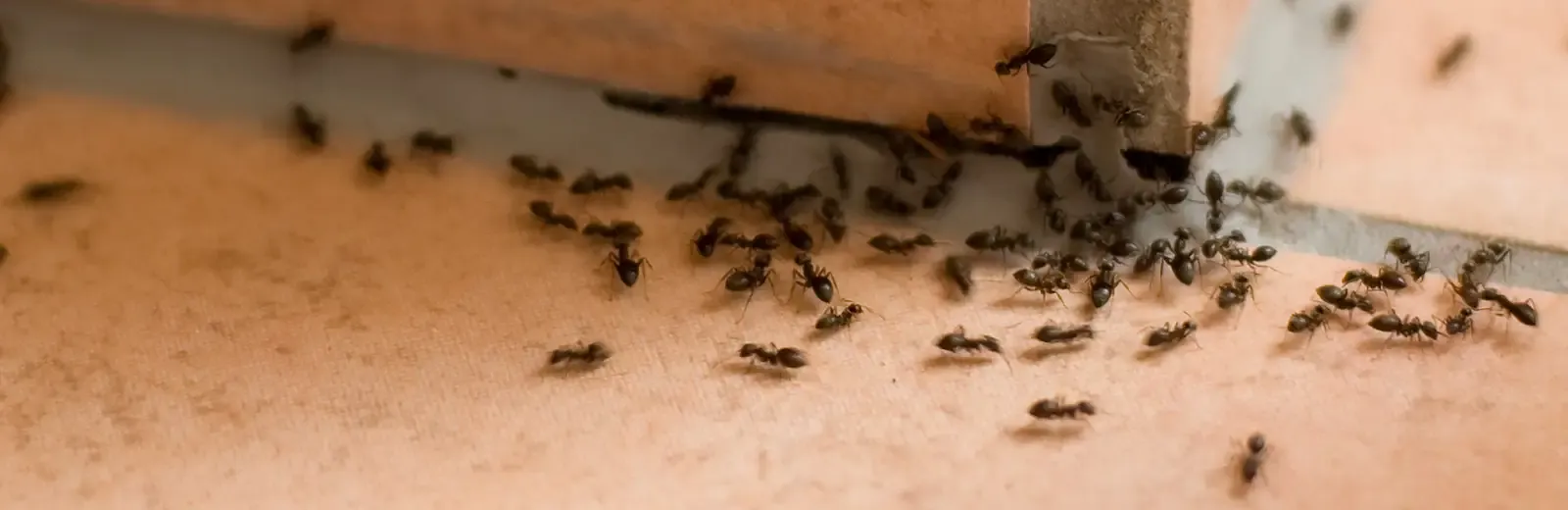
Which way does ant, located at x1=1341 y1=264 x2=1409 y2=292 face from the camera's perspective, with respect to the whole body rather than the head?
to the viewer's left

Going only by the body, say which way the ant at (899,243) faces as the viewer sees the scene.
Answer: to the viewer's right

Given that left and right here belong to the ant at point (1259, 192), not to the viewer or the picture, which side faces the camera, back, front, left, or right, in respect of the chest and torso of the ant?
left

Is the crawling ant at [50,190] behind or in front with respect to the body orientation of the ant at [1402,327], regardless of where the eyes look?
behind

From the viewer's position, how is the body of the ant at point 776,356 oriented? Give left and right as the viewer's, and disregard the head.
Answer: facing to the left of the viewer

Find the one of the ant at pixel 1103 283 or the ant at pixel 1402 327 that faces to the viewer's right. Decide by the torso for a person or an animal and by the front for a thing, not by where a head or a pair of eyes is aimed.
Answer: the ant at pixel 1402 327

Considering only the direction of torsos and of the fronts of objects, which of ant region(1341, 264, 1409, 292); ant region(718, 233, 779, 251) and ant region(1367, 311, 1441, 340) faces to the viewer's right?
ant region(1367, 311, 1441, 340)

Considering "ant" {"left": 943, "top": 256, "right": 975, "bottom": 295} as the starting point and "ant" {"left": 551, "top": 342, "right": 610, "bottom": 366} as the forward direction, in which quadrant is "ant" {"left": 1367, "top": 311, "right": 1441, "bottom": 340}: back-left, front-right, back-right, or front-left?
back-left
